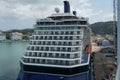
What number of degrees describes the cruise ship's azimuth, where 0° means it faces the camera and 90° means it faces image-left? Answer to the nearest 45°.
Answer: approximately 180°
